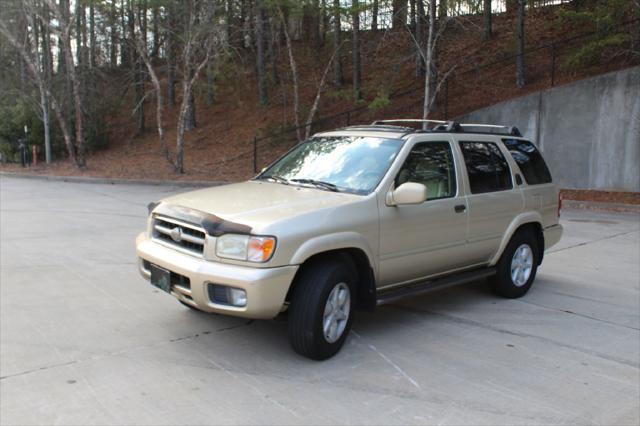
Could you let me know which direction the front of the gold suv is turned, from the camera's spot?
facing the viewer and to the left of the viewer

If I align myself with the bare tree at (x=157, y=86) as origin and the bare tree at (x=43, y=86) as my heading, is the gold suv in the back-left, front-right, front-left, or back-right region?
back-left

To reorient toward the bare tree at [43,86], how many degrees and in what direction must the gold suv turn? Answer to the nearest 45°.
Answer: approximately 90° to its right

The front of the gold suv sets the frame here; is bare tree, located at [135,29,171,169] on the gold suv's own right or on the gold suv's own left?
on the gold suv's own right

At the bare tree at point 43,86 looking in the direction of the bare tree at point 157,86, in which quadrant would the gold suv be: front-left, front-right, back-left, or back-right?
front-right
